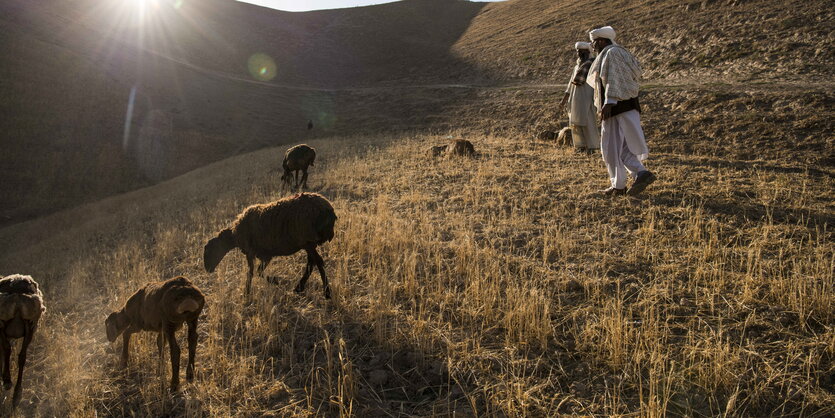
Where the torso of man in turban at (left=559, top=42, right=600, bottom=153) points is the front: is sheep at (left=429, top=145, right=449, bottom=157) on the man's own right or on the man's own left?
on the man's own right

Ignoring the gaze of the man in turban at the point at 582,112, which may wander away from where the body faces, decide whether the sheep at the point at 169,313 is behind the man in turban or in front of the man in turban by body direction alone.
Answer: in front

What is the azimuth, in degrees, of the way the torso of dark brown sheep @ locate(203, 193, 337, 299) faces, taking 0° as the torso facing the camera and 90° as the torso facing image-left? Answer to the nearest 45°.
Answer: approximately 90°

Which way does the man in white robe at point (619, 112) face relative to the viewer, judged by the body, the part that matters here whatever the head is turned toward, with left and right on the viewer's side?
facing to the left of the viewer

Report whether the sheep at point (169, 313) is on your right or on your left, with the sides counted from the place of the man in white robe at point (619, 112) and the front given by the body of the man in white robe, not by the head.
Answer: on your left

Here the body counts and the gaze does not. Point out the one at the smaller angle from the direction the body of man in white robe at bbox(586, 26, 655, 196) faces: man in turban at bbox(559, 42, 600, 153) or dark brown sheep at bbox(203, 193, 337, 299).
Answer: the dark brown sheep

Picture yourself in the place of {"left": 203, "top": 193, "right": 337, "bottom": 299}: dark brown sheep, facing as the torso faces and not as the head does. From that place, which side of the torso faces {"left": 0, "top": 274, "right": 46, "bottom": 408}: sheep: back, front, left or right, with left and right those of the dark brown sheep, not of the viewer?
front

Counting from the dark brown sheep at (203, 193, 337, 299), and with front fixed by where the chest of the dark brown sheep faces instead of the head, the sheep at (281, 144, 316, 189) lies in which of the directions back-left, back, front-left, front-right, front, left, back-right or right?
right

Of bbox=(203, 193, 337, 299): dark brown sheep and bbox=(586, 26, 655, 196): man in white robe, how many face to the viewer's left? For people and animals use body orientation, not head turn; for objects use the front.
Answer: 2

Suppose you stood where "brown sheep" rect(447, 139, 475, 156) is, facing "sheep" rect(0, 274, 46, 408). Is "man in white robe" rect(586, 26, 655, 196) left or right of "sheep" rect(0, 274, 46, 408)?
left

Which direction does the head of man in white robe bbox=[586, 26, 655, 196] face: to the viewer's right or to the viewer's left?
to the viewer's left

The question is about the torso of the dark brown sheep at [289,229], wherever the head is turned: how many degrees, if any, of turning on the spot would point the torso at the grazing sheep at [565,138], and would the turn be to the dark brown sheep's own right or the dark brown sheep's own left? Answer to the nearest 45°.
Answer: approximately 135° to the dark brown sheep's own right

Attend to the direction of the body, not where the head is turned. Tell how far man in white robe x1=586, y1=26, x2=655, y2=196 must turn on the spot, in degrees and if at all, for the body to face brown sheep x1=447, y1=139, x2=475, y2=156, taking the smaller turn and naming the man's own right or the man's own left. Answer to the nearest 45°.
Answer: approximately 45° to the man's own right
